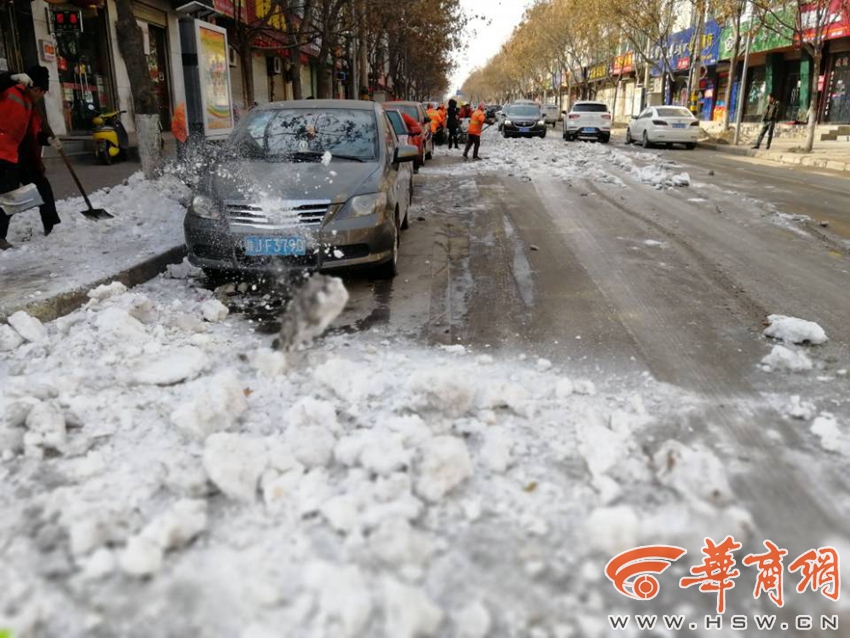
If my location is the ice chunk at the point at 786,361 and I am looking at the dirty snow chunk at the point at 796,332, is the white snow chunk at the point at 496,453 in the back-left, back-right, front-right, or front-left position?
back-left

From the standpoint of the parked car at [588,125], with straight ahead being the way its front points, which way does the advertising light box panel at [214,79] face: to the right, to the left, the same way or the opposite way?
to the right

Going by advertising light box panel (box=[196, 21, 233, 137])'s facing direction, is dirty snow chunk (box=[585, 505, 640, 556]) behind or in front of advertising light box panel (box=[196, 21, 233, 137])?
in front

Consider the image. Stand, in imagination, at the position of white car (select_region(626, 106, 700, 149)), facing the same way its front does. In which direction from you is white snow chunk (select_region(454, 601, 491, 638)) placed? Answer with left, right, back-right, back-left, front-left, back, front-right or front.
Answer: back-left

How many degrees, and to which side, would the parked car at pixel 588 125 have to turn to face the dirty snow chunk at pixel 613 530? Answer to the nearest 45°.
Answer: approximately 180°

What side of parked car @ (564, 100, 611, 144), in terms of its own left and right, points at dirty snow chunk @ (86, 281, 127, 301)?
back

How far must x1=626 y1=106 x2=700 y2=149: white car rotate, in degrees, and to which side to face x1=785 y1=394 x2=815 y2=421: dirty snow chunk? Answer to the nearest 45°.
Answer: approximately 135° to its left

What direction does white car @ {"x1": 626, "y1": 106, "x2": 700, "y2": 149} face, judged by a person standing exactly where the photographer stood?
facing away from the viewer and to the left of the viewer

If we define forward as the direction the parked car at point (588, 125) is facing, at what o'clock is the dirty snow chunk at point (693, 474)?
The dirty snow chunk is roughly at 6 o'clock from the parked car.

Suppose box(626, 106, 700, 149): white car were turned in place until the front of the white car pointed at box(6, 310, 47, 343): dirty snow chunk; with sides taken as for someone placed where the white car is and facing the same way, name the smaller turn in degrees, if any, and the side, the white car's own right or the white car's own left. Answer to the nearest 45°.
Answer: approximately 135° to the white car's own left

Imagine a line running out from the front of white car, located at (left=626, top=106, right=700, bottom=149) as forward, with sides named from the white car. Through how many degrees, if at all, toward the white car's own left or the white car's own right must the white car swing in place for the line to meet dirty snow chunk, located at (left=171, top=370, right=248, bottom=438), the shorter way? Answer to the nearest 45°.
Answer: approximately 135° to the white car's own left

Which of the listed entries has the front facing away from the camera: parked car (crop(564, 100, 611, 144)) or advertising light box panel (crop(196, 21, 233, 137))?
the parked car

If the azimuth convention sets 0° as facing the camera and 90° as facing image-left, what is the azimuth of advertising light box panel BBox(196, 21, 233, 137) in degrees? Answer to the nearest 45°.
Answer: approximately 315°

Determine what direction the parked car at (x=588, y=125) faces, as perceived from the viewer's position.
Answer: facing away from the viewer

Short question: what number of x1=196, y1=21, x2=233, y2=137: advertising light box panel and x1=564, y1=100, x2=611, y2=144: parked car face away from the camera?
1

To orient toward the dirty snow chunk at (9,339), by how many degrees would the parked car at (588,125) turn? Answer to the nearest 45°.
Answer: approximately 180°
